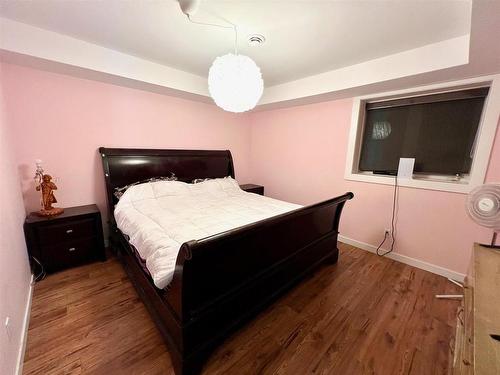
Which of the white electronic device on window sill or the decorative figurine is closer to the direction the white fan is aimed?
the decorative figurine

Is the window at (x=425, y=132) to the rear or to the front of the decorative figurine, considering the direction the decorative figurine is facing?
to the front

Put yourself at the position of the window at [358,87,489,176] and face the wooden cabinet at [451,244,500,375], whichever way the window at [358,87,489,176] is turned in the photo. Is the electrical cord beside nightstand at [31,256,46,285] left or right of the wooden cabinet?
right

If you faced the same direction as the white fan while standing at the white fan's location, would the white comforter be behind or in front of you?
in front

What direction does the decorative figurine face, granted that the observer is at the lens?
facing the viewer and to the right of the viewer

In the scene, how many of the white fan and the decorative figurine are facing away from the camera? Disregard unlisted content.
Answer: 0

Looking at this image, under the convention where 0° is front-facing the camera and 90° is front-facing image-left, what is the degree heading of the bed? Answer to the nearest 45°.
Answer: approximately 315°
